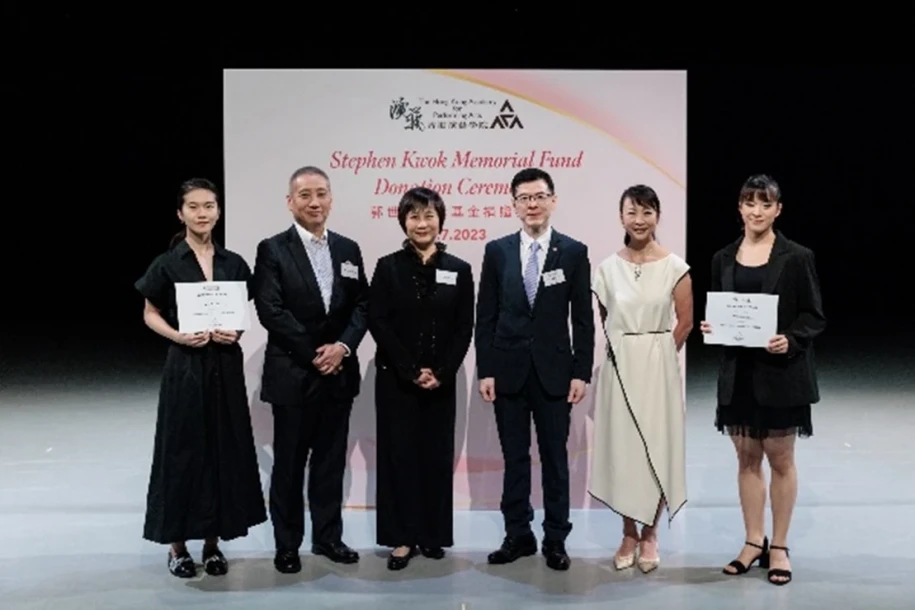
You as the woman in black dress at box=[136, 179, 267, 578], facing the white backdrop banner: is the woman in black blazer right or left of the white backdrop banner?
right

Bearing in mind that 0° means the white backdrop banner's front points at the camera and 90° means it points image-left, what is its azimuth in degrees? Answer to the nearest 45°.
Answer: approximately 0°

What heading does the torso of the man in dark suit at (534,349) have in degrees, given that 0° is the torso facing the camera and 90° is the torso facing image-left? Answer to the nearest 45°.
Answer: approximately 0°

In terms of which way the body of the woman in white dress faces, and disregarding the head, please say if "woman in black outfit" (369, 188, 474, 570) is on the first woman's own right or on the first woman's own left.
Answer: on the first woman's own right
